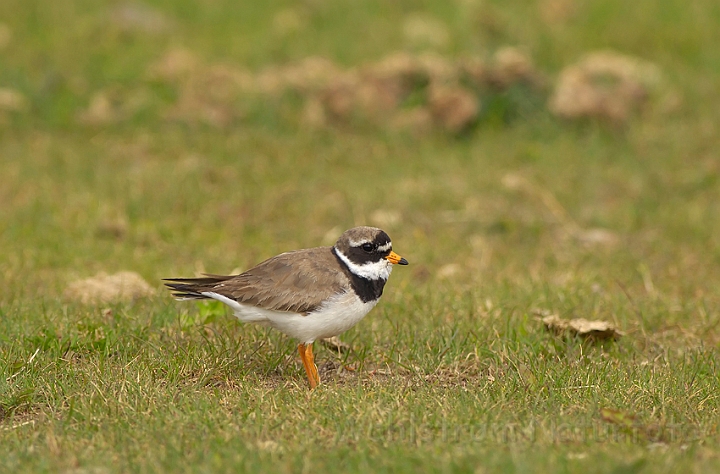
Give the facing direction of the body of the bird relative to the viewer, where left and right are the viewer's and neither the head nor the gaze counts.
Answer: facing to the right of the viewer
